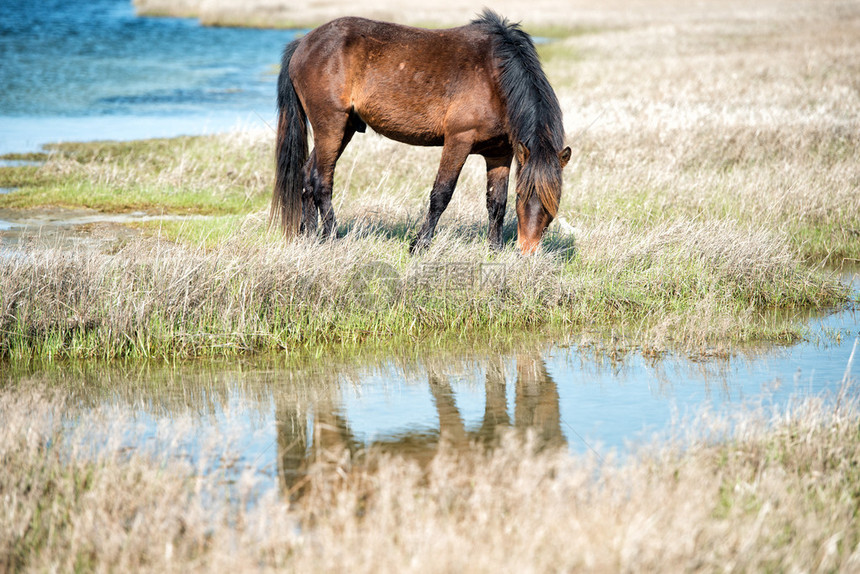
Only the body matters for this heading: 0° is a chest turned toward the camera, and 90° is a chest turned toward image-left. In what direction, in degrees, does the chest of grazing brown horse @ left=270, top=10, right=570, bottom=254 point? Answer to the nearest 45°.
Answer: approximately 270°
